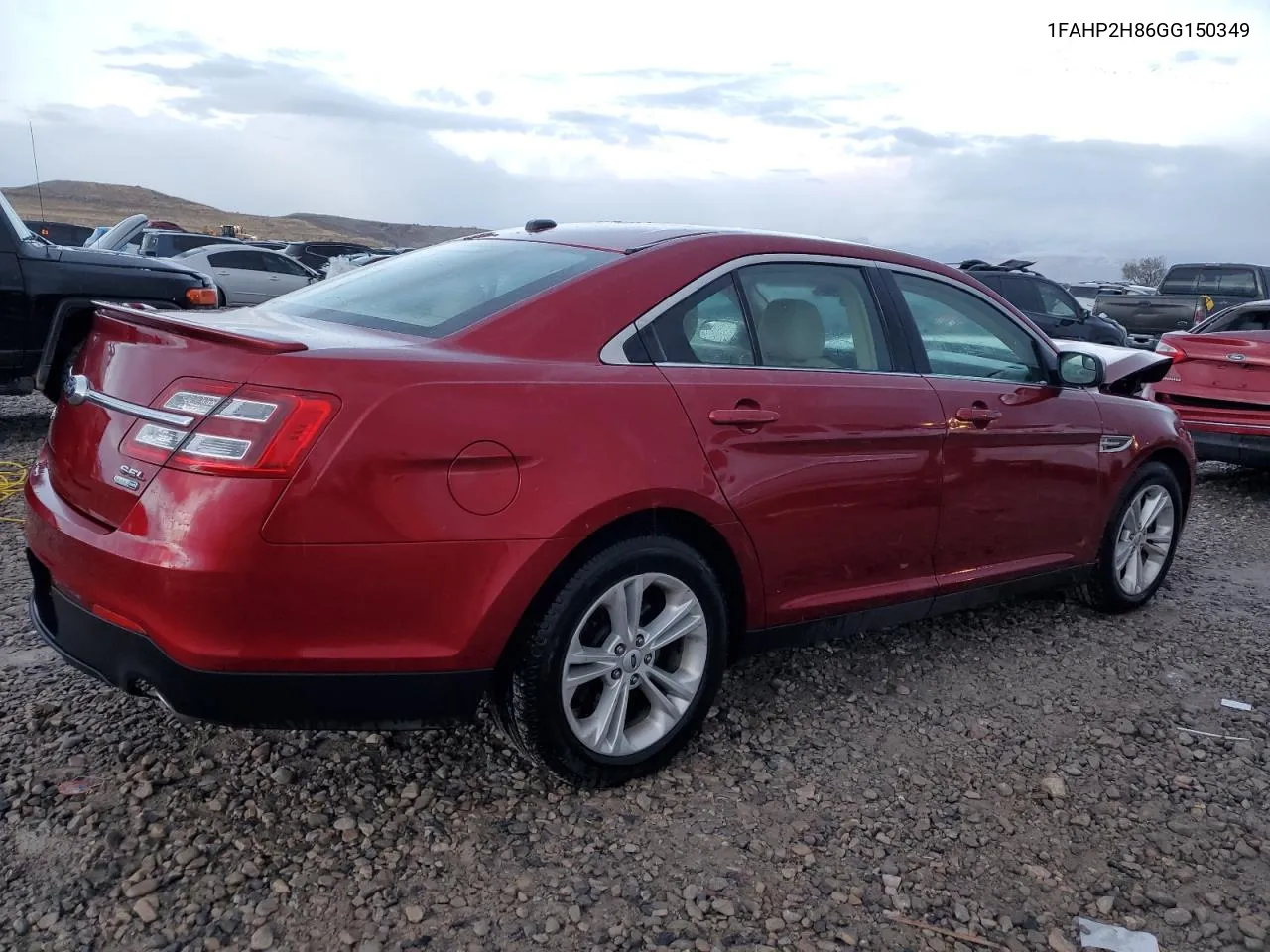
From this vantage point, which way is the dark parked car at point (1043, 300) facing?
to the viewer's right

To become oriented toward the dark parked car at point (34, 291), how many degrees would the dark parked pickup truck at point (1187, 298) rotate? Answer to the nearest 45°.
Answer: approximately 180°

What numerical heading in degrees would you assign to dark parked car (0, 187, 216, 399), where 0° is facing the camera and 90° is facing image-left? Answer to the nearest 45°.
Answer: approximately 270°

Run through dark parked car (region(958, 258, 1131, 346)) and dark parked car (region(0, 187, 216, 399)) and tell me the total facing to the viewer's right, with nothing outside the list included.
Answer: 2

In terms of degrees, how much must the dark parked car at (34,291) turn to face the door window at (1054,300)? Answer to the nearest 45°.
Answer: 0° — it already faces it

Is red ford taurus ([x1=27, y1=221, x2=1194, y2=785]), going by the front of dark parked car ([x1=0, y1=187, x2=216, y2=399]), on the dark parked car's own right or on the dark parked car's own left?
on the dark parked car's own right

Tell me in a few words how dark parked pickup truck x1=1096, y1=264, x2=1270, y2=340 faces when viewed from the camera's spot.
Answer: facing away from the viewer and to the right of the viewer

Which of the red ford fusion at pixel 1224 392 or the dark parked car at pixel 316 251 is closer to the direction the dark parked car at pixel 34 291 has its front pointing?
the red ford fusion

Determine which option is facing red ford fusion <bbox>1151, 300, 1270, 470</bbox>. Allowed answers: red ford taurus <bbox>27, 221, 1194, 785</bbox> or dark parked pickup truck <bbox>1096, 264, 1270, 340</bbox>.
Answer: red ford taurus <bbox>27, 221, 1194, 785</bbox>

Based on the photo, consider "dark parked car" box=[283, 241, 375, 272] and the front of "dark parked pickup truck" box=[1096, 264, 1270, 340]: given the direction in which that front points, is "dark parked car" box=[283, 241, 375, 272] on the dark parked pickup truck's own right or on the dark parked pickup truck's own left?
on the dark parked pickup truck's own left

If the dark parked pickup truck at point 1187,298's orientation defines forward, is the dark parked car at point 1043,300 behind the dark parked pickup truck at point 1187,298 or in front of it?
behind

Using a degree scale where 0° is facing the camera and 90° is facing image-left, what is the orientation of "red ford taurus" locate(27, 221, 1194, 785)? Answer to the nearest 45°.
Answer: approximately 225°

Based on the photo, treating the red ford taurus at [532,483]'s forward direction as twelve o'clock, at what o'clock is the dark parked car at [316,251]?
The dark parked car is roughly at 10 o'clock from the red ford taurus.

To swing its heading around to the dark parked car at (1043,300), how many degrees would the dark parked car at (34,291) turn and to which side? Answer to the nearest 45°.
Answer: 0° — it already faces it
